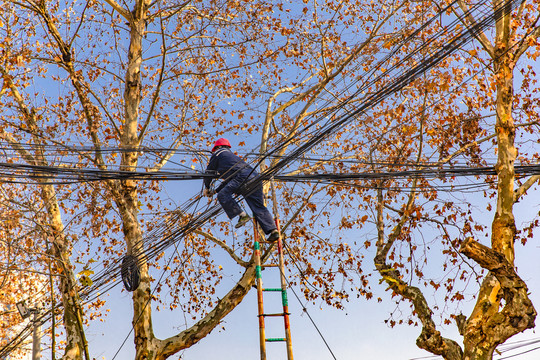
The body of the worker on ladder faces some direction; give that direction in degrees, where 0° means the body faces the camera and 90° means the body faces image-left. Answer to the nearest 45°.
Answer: approximately 135°
